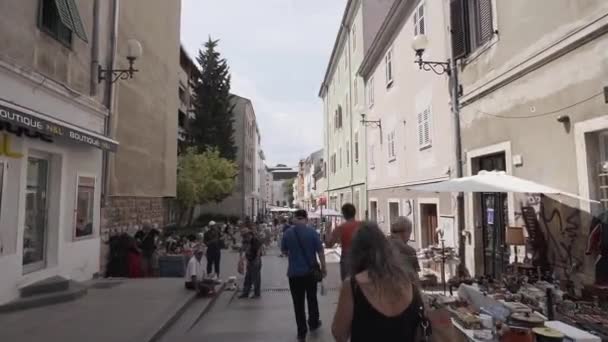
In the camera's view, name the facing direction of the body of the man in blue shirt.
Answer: away from the camera

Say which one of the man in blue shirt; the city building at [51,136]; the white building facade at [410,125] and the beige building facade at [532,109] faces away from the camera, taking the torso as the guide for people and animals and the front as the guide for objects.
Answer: the man in blue shirt

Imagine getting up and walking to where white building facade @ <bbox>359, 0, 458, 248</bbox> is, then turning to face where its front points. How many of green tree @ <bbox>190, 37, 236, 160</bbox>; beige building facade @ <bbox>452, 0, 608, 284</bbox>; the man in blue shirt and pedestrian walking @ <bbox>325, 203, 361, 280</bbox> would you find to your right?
1

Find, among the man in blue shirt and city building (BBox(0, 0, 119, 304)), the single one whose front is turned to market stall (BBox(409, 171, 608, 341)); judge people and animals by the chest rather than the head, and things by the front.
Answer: the city building

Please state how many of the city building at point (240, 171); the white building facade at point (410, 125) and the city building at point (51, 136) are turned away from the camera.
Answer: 0

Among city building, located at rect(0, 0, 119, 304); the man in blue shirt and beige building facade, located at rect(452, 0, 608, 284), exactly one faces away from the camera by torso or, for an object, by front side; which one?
the man in blue shirt

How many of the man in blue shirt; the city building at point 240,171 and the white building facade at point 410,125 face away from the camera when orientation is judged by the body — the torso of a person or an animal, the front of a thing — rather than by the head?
1

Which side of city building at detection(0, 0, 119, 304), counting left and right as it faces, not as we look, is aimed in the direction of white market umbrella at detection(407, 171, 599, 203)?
front

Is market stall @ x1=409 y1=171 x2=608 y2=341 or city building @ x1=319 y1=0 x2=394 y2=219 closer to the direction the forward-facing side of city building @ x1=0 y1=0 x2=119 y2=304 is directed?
the market stall

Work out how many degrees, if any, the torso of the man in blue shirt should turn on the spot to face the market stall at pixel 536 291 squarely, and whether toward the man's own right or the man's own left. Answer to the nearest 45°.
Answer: approximately 90° to the man's own right

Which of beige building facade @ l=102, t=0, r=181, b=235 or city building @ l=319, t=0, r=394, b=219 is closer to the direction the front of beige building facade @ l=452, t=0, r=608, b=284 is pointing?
the beige building facade

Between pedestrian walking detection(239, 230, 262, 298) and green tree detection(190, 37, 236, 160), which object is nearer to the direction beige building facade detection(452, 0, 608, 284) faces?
the pedestrian walking

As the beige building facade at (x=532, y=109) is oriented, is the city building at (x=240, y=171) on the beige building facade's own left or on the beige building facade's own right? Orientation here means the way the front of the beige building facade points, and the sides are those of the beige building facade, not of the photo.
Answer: on the beige building facade's own right

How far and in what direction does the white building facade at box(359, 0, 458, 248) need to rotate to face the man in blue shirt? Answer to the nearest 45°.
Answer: approximately 45° to its left

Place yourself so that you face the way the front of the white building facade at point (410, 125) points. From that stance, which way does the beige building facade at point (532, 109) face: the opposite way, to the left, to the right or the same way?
the same way

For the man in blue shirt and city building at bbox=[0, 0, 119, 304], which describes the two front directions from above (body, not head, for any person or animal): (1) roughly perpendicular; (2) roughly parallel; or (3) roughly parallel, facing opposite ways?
roughly perpendicular

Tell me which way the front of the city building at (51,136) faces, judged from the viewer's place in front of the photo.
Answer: facing the viewer and to the right of the viewer

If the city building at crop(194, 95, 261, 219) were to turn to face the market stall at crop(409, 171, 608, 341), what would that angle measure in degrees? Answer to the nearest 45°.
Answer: approximately 45° to its right

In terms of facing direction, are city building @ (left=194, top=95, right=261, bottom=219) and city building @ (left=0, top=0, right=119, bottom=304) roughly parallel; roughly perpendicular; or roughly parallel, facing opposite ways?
roughly parallel

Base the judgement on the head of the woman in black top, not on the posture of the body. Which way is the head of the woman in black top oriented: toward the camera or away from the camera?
away from the camera

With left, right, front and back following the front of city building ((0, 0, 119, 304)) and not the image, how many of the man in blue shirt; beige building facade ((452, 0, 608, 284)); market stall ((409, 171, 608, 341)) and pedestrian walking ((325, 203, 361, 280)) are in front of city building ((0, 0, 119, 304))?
4
